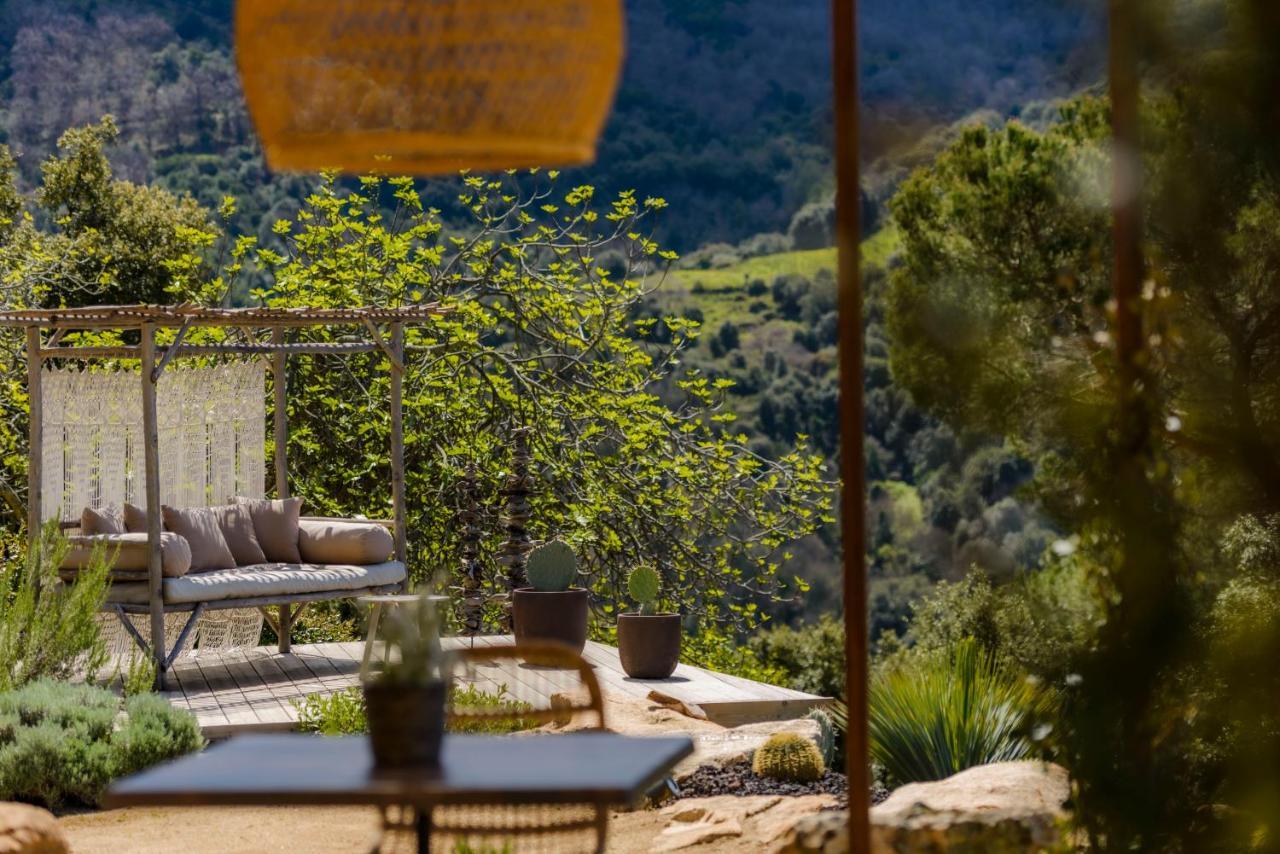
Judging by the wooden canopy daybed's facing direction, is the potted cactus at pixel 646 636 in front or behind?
in front

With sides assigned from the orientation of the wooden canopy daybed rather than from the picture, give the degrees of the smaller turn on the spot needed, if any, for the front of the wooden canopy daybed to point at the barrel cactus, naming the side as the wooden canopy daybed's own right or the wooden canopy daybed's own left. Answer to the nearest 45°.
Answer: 0° — it already faces it

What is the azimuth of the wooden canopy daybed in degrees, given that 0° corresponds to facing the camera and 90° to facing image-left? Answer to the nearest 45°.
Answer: approximately 315°

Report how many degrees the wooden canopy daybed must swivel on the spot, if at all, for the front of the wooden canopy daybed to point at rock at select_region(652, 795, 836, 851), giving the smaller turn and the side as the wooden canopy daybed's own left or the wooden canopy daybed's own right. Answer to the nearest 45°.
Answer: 0° — it already faces it

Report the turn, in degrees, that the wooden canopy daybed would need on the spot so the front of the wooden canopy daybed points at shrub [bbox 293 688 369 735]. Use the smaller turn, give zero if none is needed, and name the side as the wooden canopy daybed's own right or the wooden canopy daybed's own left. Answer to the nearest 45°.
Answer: approximately 45° to the wooden canopy daybed's own right

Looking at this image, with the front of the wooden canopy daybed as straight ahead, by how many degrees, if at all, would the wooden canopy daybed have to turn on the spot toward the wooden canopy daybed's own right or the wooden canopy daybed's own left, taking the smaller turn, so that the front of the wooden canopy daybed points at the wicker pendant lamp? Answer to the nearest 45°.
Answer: approximately 45° to the wooden canopy daybed's own right

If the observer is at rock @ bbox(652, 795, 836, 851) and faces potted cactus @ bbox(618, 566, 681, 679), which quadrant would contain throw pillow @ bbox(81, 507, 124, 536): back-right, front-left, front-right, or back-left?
front-left

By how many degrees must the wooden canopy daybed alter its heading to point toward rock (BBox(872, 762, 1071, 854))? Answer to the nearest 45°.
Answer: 0° — it already faces it

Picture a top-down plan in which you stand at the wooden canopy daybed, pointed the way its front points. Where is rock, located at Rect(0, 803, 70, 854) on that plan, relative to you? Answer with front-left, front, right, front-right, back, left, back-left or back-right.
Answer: front-right

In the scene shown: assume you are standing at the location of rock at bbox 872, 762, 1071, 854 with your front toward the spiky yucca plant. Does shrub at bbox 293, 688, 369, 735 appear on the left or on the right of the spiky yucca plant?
left

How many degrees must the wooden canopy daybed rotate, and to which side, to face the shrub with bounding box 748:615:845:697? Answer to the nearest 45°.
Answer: approximately 90° to its left

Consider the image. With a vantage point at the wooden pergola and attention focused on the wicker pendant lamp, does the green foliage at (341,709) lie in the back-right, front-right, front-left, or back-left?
front-left

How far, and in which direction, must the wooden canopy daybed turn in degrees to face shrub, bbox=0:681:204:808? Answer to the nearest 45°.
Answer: approximately 45° to its right

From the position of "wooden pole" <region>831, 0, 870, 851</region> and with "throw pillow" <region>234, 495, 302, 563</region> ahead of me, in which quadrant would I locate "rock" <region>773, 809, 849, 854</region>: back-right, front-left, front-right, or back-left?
front-right

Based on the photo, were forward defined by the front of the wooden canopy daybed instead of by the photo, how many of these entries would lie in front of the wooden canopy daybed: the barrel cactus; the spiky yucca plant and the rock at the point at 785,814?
3

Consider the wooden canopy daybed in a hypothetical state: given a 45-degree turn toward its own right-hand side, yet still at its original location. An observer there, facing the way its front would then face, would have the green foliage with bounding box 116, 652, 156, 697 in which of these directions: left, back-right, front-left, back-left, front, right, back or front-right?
front
